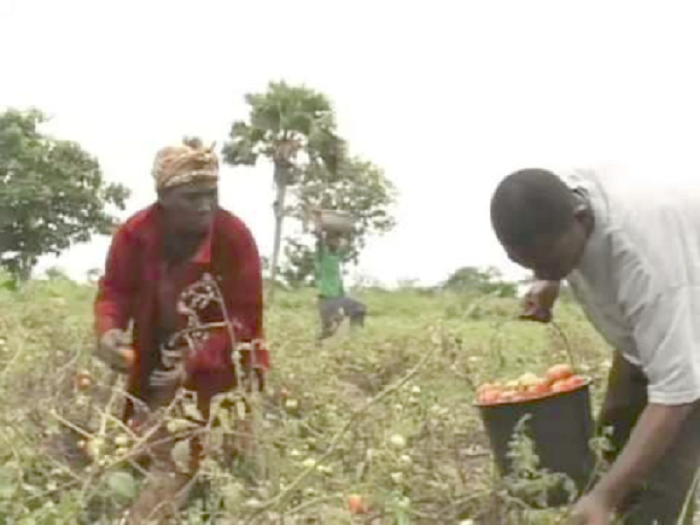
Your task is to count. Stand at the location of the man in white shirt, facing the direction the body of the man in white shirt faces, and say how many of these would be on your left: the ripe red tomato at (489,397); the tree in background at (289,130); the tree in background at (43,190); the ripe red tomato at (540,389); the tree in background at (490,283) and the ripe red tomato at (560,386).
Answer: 0

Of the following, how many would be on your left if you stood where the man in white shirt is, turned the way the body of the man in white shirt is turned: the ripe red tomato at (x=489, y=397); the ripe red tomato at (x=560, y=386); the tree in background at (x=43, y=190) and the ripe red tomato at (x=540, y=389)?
0

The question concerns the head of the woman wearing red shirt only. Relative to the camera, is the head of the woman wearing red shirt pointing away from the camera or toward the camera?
toward the camera

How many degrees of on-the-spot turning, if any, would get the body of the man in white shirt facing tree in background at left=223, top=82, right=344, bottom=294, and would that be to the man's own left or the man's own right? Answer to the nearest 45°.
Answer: approximately 90° to the man's own right

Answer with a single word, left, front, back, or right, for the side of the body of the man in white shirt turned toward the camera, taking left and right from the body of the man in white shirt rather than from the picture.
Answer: left

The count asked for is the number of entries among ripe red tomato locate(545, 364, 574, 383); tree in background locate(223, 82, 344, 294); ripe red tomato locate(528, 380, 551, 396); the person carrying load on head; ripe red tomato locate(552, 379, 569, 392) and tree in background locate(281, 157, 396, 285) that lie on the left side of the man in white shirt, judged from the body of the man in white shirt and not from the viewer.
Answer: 0

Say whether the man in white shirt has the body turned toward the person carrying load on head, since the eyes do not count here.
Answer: no

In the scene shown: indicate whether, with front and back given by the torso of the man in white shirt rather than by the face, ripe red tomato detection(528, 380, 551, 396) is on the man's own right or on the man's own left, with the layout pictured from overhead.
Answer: on the man's own right

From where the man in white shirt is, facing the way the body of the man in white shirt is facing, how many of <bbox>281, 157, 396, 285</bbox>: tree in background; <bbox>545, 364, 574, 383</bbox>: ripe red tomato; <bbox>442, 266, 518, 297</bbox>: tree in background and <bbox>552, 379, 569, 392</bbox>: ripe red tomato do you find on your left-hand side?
0

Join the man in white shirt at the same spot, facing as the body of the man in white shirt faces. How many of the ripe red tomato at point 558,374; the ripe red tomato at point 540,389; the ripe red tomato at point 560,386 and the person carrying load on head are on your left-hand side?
0

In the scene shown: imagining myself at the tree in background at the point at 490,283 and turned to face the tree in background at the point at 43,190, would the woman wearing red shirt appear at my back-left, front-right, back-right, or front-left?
front-left

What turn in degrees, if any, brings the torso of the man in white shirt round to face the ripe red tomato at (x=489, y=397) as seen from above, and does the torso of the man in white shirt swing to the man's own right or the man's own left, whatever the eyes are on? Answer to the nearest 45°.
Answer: approximately 45° to the man's own right

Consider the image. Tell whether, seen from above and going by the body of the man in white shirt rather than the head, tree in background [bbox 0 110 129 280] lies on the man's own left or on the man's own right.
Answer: on the man's own right

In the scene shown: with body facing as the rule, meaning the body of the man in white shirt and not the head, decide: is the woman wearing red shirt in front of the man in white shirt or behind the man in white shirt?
in front
